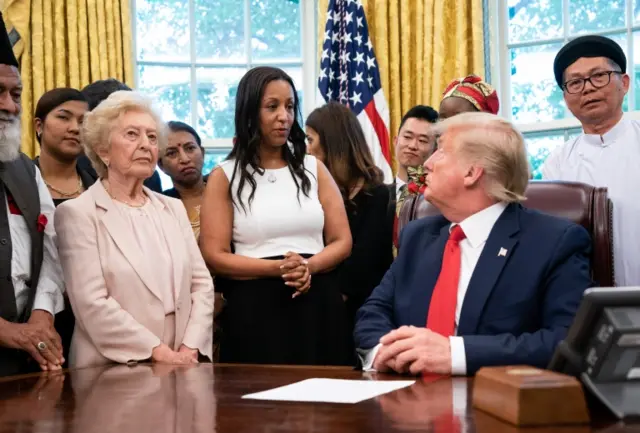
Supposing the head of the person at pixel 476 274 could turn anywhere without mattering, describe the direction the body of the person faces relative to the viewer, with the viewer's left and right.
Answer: facing the viewer and to the left of the viewer

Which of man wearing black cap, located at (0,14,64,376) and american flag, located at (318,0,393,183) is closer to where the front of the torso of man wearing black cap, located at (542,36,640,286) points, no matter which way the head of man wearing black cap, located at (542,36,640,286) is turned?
the man wearing black cap

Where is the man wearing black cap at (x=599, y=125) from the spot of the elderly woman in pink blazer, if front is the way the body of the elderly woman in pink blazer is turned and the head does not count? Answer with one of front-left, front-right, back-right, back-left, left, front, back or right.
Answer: front-left

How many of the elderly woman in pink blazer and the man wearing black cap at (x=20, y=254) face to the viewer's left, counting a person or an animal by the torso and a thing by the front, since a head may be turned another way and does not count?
0

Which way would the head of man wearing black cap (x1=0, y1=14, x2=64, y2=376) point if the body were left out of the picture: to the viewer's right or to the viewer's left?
to the viewer's right

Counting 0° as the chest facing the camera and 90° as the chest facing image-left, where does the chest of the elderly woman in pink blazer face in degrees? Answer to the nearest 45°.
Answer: approximately 315°

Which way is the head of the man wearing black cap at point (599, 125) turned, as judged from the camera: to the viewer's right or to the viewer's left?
to the viewer's left

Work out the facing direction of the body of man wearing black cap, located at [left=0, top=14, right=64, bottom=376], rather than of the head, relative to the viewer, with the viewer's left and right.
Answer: facing the viewer and to the right of the viewer

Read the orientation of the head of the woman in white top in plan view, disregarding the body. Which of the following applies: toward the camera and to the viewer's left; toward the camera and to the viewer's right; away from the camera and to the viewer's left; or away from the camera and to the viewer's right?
toward the camera and to the viewer's right

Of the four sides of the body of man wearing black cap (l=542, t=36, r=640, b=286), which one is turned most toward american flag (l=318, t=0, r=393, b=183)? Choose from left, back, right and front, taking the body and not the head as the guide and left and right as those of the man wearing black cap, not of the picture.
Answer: right
